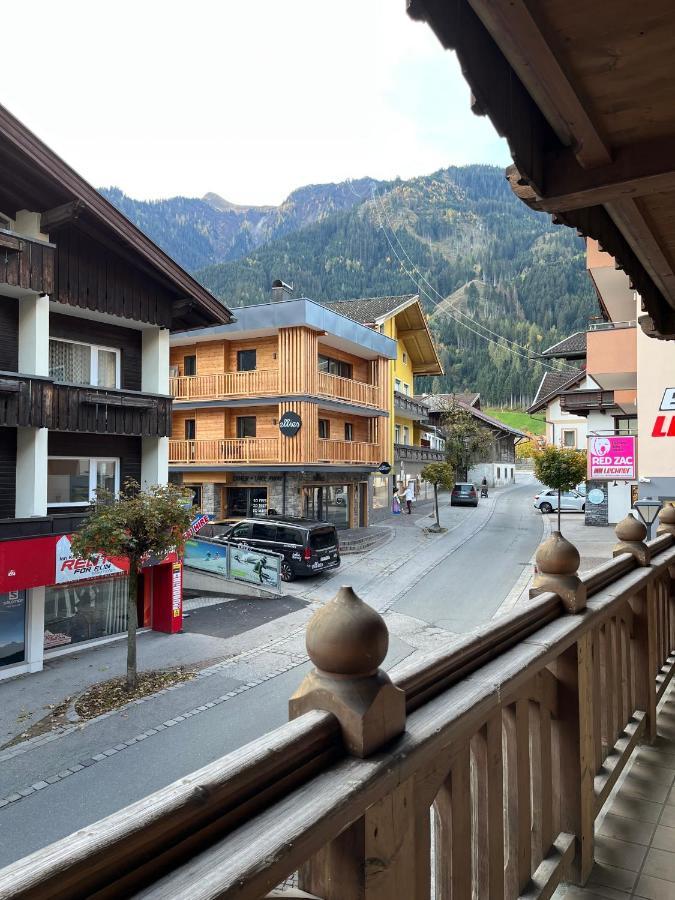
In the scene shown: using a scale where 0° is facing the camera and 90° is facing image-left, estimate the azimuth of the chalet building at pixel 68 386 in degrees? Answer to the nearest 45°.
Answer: approximately 315°

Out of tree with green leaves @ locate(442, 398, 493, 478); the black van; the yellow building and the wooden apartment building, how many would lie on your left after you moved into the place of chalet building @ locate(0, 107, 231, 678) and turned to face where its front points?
4

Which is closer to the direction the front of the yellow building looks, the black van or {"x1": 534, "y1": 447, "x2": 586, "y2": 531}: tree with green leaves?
the tree with green leaves

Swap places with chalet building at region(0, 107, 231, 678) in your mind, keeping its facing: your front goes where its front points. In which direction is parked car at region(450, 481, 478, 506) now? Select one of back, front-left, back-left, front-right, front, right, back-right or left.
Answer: left

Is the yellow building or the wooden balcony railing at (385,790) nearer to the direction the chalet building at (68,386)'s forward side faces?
the wooden balcony railing

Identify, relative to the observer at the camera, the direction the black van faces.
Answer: facing away from the viewer and to the left of the viewer

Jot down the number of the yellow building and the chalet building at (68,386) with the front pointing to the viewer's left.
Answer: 0

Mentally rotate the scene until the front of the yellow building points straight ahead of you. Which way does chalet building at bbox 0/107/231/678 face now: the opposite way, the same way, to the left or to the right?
the same way

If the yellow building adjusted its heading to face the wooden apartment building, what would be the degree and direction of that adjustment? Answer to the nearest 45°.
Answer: approximately 90° to its right

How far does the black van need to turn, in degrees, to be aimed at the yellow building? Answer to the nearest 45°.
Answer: approximately 90° to its right

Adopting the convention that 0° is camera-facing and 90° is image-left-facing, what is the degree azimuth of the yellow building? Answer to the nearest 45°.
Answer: approximately 315°
